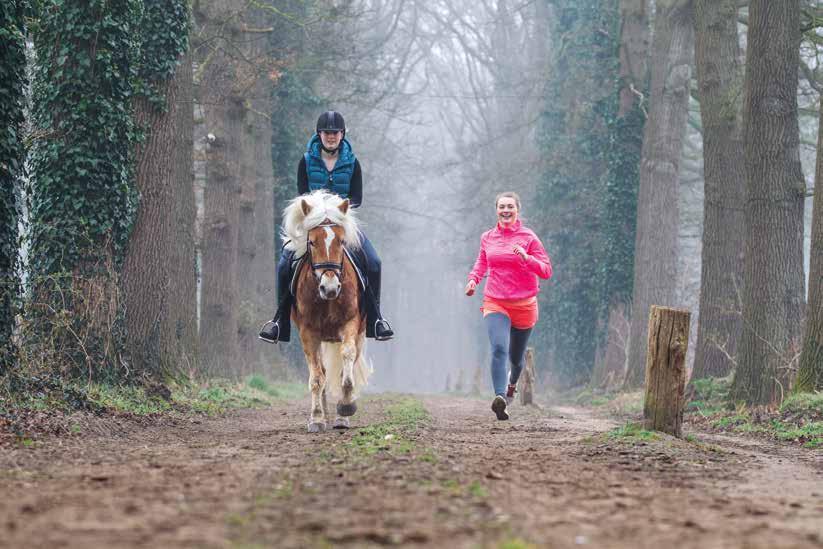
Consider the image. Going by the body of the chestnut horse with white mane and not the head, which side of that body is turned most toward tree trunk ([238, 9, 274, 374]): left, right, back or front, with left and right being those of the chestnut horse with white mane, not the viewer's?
back

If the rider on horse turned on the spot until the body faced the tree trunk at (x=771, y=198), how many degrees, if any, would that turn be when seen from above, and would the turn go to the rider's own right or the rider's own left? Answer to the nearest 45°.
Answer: approximately 135° to the rider's own left

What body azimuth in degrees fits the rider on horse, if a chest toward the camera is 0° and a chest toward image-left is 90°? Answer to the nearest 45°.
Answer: approximately 0°

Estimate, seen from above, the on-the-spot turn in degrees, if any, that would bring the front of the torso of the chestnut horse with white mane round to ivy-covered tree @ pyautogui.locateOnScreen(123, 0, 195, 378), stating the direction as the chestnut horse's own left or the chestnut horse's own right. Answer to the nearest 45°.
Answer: approximately 135° to the chestnut horse's own right

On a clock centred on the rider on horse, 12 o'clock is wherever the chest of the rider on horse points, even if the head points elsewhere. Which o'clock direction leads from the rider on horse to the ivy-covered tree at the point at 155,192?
The ivy-covered tree is roughly at 5 o'clock from the rider on horse.

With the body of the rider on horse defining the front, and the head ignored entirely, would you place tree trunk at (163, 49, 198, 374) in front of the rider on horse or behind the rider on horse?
behind

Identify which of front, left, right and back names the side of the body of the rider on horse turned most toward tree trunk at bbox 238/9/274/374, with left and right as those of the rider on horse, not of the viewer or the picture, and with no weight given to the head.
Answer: back
